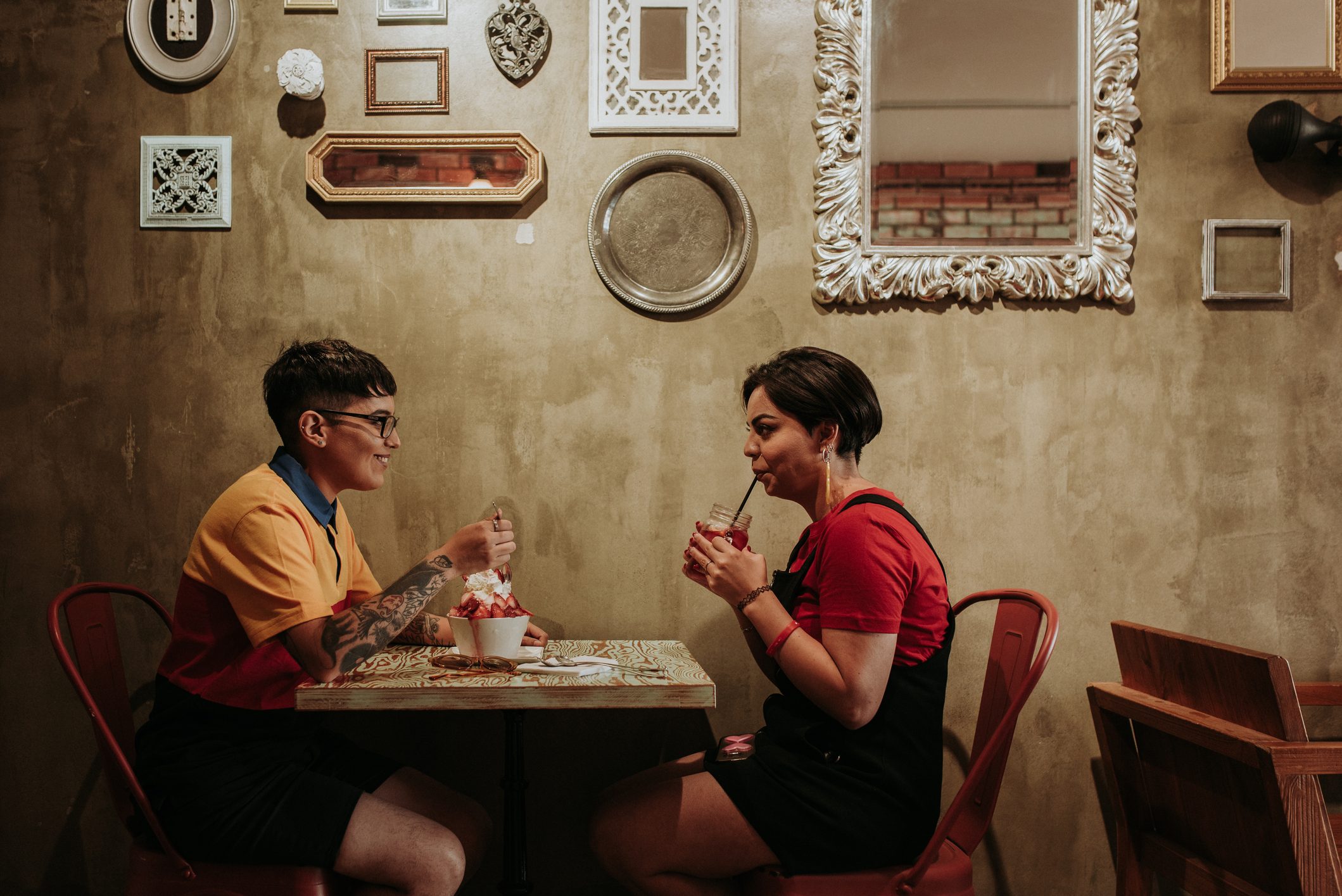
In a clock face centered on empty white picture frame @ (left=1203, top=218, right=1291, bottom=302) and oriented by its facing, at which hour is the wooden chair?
The wooden chair is roughly at 12 o'clock from the empty white picture frame.

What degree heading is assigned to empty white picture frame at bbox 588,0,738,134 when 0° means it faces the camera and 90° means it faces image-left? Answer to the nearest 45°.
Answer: approximately 0°

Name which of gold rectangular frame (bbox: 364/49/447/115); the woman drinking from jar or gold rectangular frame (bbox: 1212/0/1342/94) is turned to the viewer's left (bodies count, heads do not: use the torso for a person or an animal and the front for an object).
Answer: the woman drinking from jar

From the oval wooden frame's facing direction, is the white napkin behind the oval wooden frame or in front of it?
in front

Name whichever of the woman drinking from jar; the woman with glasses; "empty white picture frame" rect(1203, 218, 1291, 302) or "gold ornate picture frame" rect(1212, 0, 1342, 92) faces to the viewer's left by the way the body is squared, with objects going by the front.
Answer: the woman drinking from jar

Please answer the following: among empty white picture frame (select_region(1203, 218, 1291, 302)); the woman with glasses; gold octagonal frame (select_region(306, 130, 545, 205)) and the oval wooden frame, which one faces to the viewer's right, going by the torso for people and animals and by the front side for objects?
the woman with glasses

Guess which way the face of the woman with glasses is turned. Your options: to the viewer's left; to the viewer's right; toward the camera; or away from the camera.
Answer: to the viewer's right

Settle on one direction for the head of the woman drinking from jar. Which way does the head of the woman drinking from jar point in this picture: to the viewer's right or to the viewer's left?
to the viewer's left

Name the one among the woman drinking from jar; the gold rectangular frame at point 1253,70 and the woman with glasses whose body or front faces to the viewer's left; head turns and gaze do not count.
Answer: the woman drinking from jar

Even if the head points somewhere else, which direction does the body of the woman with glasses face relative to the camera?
to the viewer's right

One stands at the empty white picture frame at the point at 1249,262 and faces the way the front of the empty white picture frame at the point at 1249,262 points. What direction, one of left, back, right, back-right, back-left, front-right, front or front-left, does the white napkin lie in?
front-right

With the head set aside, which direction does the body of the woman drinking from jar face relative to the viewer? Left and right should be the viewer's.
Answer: facing to the left of the viewer

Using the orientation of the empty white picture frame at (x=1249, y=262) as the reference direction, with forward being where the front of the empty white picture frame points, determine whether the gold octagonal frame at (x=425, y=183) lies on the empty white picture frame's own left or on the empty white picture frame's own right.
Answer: on the empty white picture frame's own right
